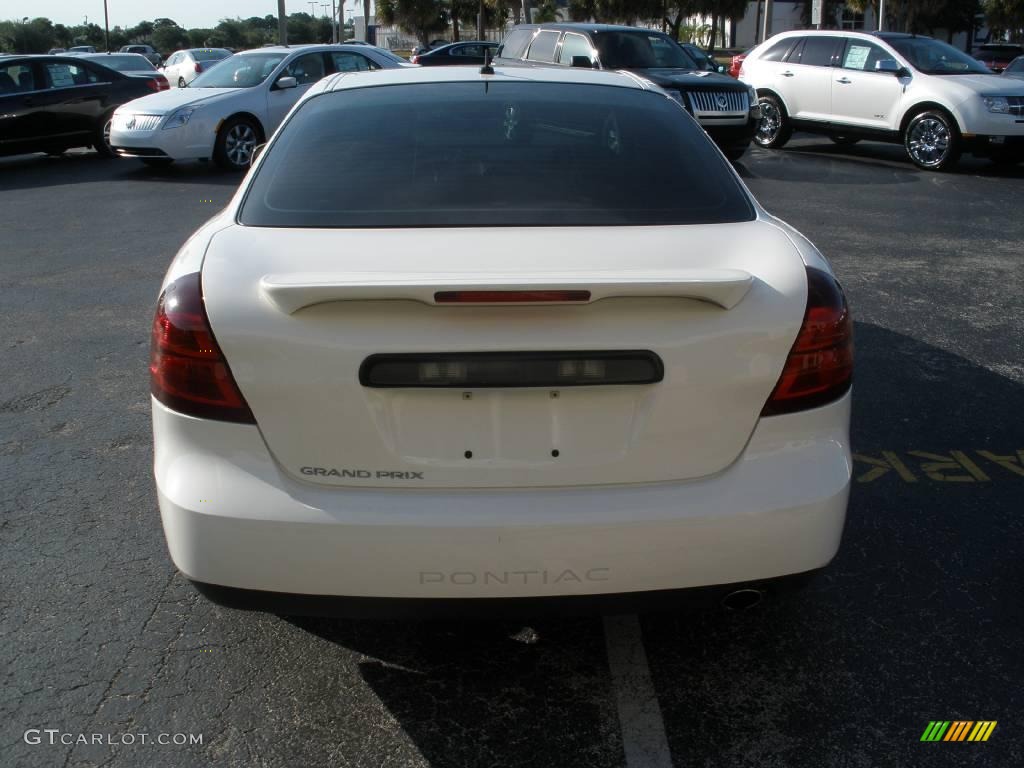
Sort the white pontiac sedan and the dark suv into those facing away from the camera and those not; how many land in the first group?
1

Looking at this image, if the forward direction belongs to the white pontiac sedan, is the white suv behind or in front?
in front

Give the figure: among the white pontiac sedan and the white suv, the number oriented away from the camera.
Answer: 1

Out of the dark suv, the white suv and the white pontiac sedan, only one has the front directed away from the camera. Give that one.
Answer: the white pontiac sedan

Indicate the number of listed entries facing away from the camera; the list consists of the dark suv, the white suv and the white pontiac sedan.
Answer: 1

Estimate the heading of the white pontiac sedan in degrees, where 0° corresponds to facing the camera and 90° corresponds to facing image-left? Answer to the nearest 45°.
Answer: approximately 180°

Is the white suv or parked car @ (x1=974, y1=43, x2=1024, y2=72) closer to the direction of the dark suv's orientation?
the white suv

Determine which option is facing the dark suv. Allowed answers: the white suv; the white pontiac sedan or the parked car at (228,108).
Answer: the white pontiac sedan

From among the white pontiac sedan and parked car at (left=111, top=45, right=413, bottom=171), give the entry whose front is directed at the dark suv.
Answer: the white pontiac sedan

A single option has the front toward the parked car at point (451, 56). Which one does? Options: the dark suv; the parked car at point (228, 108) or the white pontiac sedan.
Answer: the white pontiac sedan

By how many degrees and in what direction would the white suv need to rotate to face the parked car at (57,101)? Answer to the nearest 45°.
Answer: approximately 135° to its right

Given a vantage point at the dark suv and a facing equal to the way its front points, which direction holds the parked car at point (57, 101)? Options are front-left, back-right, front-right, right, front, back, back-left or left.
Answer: back-right

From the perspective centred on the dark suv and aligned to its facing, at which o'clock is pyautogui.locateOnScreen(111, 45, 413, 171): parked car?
The parked car is roughly at 4 o'clock from the dark suv.

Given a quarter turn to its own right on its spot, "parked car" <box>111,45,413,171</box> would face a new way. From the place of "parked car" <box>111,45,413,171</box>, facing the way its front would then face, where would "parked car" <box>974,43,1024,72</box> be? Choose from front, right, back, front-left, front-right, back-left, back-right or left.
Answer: right

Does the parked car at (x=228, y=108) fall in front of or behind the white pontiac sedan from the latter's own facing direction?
in front

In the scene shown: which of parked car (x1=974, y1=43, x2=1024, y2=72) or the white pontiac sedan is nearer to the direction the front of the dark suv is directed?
the white pontiac sedan
